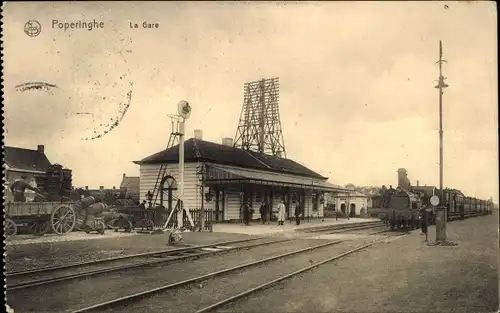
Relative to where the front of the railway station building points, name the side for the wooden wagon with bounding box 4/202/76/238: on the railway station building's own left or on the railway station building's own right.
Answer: on the railway station building's own right

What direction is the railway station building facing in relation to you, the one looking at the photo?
facing the viewer and to the right of the viewer

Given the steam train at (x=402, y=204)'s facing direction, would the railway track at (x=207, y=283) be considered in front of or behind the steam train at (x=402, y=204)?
in front

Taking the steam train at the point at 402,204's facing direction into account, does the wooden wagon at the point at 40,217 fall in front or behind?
in front

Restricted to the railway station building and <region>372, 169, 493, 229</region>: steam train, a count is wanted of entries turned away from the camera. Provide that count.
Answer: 0

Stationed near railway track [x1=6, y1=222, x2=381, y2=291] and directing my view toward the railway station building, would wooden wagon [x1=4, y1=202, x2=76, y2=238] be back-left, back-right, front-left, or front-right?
front-left

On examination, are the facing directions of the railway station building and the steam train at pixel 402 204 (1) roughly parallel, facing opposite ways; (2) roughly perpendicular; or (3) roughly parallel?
roughly perpendicular

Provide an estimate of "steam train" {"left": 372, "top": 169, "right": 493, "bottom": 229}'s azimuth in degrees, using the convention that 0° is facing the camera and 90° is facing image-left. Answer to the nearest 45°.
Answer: approximately 45°
